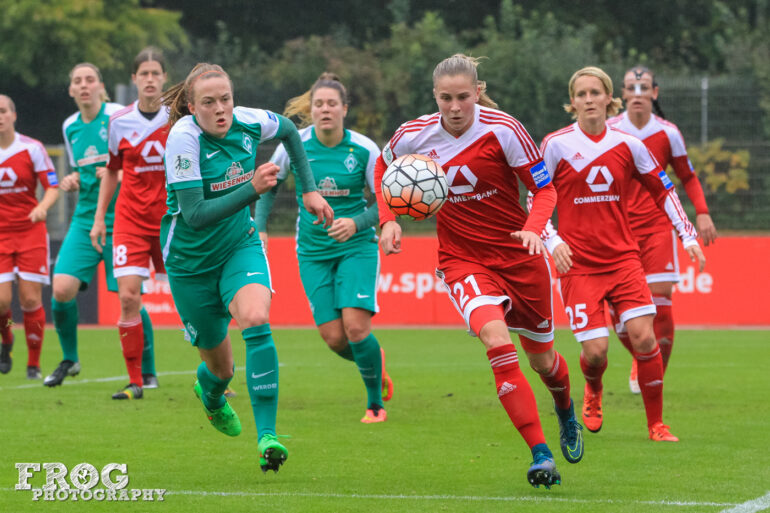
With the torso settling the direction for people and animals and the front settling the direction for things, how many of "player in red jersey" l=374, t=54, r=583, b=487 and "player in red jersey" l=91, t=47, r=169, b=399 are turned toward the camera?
2

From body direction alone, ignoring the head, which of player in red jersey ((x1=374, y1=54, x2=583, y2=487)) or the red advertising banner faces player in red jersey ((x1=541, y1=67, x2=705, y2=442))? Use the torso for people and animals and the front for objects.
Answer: the red advertising banner

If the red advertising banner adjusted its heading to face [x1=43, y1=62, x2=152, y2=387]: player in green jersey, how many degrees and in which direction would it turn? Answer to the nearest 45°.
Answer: approximately 45° to its right

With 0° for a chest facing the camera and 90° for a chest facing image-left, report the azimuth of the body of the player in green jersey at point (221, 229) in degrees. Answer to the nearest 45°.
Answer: approximately 315°

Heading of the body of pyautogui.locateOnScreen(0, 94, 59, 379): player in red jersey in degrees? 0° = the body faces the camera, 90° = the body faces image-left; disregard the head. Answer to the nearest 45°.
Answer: approximately 0°
